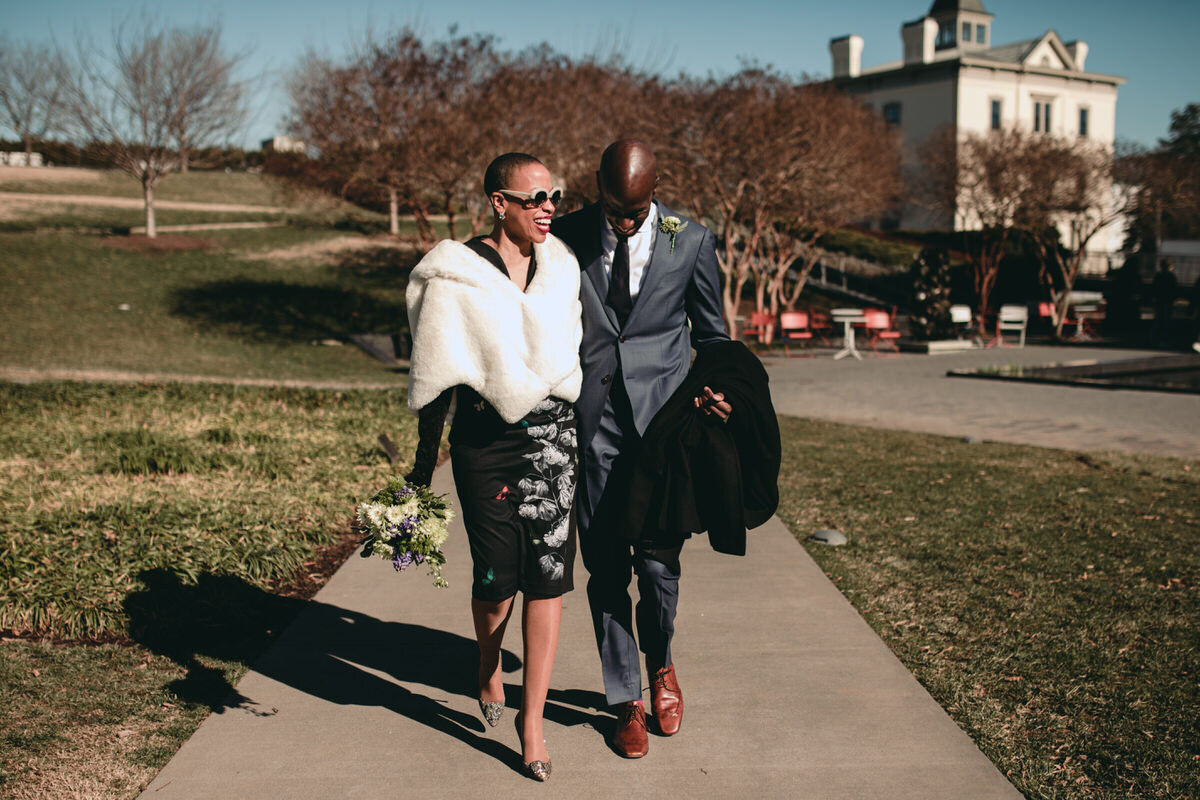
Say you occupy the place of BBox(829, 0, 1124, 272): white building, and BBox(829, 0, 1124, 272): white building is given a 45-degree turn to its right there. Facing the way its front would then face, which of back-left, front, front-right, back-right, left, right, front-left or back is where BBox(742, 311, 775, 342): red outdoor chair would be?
front

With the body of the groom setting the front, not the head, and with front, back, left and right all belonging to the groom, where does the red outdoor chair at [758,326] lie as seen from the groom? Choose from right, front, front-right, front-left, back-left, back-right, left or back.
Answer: back

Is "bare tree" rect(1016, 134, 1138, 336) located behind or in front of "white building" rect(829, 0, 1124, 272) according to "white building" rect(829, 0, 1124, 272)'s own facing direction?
in front

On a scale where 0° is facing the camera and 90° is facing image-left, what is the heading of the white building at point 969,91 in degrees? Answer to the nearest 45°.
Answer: approximately 315°

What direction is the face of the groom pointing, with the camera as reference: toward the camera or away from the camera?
toward the camera

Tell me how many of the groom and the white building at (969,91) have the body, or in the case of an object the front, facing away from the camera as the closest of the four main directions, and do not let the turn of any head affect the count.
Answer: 0

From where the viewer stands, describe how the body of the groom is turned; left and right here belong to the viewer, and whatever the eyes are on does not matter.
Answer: facing the viewer

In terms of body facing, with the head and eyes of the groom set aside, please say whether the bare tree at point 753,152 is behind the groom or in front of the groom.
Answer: behind

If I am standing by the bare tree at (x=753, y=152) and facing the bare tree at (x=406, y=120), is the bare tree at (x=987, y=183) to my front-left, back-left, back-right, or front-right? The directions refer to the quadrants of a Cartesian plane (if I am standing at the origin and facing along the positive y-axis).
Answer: back-right

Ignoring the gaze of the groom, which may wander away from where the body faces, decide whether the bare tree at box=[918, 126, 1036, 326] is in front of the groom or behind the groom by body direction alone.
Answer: behind

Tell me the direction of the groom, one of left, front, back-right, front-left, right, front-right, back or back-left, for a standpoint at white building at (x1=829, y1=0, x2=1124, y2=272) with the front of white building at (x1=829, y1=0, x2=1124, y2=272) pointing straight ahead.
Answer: front-right

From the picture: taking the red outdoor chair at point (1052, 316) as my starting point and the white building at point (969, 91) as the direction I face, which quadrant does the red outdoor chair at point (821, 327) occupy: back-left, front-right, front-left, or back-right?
back-left

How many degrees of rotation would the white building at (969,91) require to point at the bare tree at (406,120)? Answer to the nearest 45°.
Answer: approximately 45° to its right

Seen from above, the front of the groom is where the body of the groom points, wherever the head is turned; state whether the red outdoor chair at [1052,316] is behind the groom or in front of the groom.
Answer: behind
